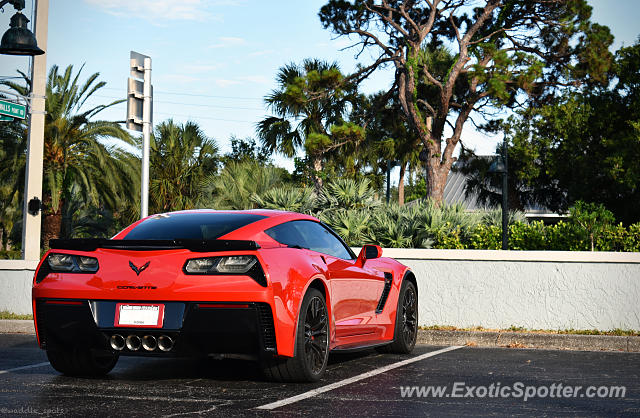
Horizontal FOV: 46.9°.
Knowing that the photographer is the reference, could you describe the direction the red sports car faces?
facing away from the viewer and to the right of the viewer

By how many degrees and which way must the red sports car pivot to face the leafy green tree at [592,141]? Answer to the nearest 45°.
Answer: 0° — it already faces it

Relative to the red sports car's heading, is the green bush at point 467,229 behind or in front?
in front

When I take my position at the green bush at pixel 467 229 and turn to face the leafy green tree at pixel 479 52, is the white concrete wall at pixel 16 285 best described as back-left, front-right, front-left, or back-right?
back-left

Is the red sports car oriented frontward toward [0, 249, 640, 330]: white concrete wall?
yes

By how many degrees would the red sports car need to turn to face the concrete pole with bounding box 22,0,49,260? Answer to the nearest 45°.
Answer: approximately 45° to its left

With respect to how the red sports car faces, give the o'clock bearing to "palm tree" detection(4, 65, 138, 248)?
The palm tree is roughly at 10 o'clock from the red sports car.

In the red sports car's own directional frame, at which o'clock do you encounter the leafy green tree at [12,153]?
The leafy green tree is roughly at 10 o'clock from the red sports car.

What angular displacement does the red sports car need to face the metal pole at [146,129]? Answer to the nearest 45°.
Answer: approximately 45° to its left

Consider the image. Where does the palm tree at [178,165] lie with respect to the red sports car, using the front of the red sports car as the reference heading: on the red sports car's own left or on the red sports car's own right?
on the red sports car's own left

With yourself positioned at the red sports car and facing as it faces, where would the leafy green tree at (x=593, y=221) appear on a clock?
The leafy green tree is roughly at 12 o'clock from the red sports car.
